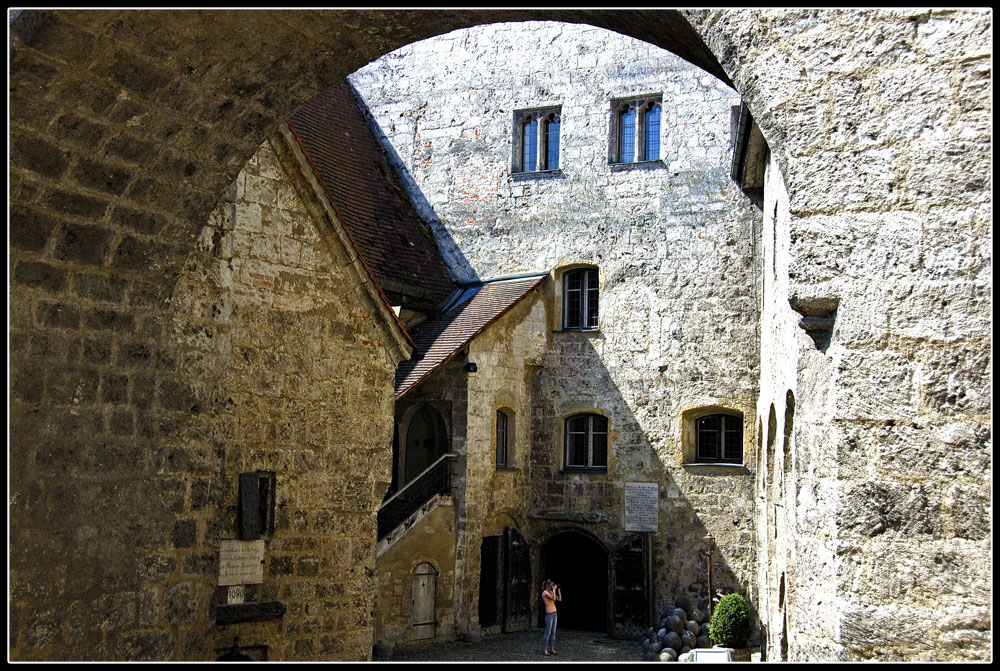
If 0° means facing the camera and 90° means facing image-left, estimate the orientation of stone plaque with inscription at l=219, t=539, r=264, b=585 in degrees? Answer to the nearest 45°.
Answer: approximately 0°

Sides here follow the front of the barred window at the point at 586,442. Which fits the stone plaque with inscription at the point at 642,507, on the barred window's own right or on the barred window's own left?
on the barred window's own left

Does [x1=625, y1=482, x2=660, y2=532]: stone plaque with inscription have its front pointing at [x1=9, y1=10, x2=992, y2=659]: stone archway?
yes

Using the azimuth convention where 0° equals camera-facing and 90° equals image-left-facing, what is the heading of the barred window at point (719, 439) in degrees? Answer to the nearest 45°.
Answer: approximately 0°

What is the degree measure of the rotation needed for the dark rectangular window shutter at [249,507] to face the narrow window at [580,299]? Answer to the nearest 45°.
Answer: approximately 135° to its left
